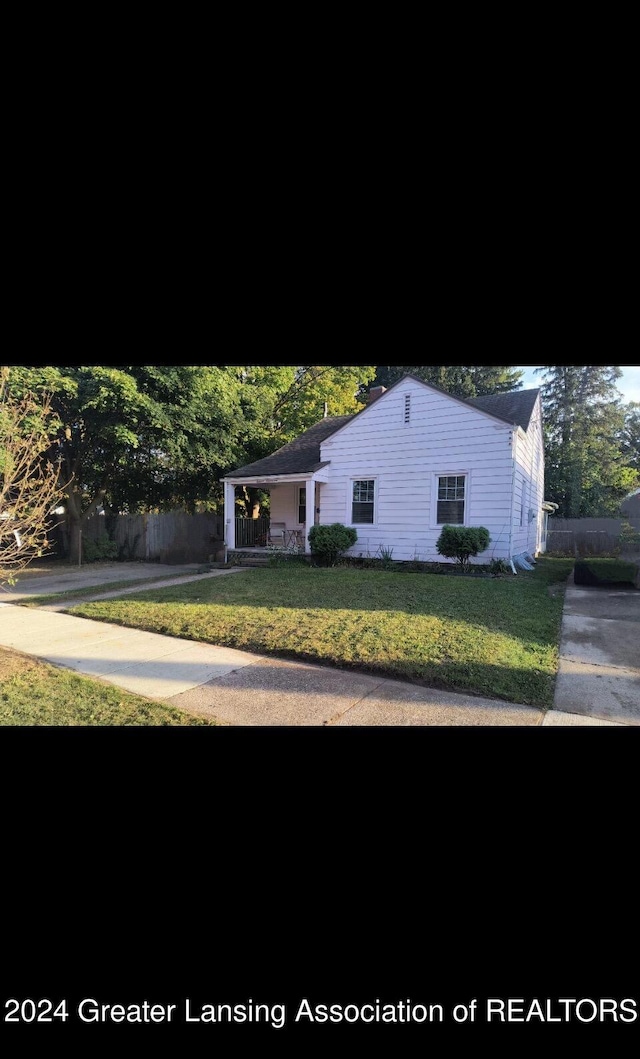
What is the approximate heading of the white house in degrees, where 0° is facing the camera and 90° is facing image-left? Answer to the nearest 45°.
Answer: approximately 0°

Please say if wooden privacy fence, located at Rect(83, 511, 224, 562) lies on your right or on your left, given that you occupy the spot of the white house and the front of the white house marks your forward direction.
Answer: on your right

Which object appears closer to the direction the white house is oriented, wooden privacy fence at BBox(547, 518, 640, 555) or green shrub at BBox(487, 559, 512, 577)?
the green shrub

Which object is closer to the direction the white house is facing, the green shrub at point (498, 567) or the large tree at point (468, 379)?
the green shrub

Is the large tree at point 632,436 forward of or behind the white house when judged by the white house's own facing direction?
behind

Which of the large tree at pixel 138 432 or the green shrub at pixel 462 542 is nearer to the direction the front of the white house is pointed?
the green shrub

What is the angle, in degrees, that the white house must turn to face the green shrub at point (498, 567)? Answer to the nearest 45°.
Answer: approximately 45° to its left

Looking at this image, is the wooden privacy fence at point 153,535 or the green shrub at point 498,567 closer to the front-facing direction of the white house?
the green shrub
